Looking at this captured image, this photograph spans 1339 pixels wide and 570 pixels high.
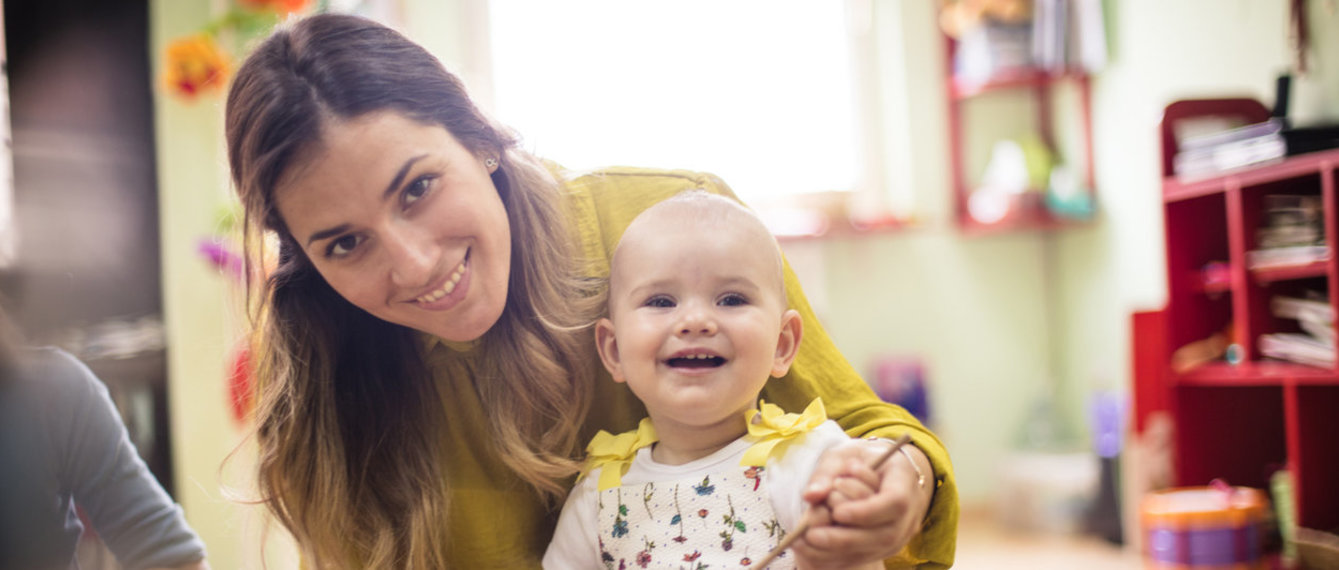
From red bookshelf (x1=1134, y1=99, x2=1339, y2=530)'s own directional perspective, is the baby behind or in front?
in front

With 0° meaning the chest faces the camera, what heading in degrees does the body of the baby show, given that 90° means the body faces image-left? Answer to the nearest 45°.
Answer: approximately 0°

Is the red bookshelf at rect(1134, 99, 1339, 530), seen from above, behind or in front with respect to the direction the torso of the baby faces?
behind

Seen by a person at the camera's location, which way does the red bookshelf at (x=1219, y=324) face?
facing the viewer and to the left of the viewer

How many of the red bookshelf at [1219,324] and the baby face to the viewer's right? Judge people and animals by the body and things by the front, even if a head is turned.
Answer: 0

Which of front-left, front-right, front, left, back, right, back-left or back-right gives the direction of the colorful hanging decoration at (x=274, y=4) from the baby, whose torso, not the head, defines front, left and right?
back-right
